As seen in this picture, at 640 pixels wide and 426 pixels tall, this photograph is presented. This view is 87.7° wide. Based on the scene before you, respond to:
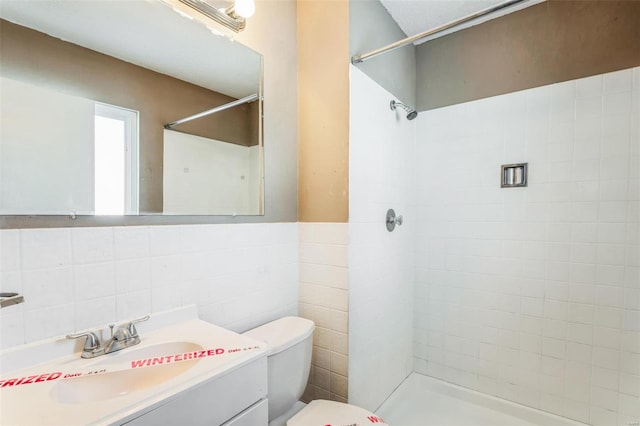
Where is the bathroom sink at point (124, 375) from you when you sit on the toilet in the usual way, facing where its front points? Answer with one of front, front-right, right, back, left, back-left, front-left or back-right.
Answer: right

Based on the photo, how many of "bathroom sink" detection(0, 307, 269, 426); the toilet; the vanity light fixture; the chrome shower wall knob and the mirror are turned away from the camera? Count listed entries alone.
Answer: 0

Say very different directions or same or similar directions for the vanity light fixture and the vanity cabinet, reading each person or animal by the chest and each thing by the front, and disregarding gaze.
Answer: same or similar directions

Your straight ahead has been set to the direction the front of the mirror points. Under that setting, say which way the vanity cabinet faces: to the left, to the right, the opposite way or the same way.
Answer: the same way

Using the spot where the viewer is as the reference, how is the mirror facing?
facing the viewer and to the right of the viewer

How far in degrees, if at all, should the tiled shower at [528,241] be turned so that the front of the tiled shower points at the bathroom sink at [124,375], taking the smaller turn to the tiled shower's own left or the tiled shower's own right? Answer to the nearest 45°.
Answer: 0° — it already faces it

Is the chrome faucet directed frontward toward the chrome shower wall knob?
no

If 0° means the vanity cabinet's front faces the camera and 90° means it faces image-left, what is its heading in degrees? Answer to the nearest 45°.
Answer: approximately 315°

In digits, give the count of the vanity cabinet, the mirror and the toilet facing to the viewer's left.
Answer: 0
